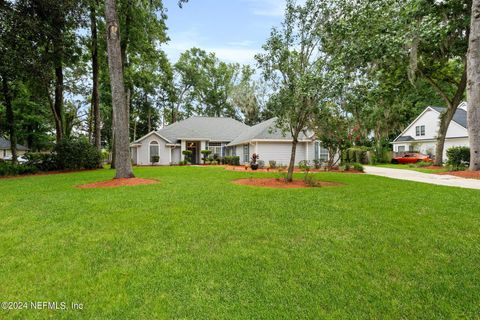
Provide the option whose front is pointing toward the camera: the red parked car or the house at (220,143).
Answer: the house

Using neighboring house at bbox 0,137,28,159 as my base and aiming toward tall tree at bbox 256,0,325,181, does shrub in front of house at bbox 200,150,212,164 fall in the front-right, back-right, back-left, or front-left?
front-left

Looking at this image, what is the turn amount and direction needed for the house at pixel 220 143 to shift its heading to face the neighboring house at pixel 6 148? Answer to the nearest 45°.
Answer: approximately 135° to its right

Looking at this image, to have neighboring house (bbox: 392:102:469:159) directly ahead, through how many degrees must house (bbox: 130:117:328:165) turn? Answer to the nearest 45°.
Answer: approximately 90° to its left

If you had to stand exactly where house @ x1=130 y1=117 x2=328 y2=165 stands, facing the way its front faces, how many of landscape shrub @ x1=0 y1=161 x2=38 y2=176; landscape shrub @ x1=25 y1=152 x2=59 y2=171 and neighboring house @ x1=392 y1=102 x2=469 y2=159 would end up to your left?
1

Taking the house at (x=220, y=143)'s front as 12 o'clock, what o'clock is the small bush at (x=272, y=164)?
The small bush is roughly at 11 o'clock from the house.

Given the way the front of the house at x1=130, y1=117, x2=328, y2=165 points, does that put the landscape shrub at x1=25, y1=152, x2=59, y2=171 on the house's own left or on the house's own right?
on the house's own right

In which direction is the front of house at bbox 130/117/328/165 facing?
toward the camera

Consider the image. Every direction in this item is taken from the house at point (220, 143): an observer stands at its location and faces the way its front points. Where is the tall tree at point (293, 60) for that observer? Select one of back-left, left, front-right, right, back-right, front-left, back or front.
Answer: front

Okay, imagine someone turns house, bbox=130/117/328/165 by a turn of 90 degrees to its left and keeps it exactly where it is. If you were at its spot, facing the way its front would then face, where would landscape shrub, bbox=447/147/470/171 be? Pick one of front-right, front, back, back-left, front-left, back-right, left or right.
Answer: front-right

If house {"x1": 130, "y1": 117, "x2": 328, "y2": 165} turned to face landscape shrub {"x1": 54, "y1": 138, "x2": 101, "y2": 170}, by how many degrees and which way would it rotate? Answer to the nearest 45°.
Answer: approximately 45° to its right
